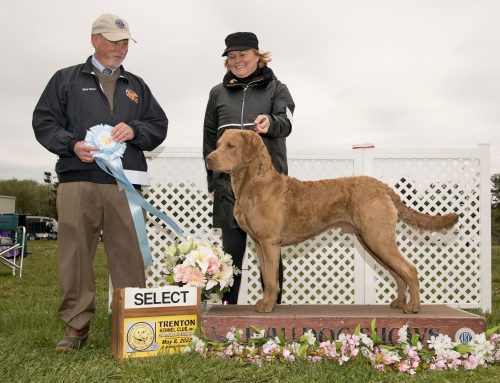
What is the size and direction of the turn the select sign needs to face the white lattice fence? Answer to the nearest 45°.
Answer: approximately 135° to its left

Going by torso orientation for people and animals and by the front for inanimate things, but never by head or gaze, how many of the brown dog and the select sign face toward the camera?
1

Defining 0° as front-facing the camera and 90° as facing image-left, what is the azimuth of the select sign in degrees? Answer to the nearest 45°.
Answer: approximately 0°

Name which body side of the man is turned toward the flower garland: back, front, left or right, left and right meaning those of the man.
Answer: left

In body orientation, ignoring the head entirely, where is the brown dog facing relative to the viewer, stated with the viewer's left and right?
facing to the left of the viewer

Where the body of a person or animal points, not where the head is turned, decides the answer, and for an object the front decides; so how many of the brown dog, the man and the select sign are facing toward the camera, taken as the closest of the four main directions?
2

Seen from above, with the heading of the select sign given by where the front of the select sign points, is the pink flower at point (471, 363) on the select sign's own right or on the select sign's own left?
on the select sign's own left

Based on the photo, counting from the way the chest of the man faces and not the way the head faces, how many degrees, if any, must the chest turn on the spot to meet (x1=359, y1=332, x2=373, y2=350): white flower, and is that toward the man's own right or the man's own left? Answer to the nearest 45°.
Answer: approximately 90° to the man's own left

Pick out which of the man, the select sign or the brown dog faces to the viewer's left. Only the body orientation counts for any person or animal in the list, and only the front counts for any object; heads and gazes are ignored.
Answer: the brown dog

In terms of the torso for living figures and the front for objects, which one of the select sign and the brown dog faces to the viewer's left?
the brown dog

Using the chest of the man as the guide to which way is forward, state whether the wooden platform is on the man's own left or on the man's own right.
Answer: on the man's own left

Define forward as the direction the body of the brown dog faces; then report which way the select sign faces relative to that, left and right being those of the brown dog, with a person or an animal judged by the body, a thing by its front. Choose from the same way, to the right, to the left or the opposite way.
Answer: to the left
